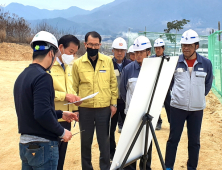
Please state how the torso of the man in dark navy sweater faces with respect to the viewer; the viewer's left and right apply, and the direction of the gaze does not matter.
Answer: facing away from the viewer and to the right of the viewer

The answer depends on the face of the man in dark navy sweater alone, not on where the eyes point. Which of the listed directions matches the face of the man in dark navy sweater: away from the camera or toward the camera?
away from the camera

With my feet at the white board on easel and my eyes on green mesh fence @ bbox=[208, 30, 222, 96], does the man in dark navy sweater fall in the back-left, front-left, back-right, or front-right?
back-left

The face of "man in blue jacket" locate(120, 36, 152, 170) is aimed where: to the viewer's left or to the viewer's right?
to the viewer's left

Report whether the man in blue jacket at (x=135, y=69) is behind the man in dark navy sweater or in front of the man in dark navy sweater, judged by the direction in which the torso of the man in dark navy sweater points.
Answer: in front

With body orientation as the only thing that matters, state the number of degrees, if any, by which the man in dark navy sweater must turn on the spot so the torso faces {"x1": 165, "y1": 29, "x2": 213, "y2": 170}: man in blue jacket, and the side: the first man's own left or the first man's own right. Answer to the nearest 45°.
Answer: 0° — they already face them

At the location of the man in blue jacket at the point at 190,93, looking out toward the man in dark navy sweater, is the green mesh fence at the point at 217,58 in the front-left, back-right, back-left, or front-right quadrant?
back-right

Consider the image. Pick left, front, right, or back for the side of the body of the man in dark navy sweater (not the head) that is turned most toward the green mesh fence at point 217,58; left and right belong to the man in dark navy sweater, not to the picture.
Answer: front
